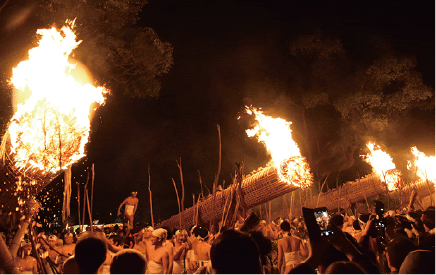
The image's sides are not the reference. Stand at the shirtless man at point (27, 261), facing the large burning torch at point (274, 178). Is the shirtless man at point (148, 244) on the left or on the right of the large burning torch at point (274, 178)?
right

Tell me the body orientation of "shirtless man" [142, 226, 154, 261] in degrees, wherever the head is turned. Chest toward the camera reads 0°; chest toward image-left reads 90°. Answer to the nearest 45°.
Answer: approximately 45°

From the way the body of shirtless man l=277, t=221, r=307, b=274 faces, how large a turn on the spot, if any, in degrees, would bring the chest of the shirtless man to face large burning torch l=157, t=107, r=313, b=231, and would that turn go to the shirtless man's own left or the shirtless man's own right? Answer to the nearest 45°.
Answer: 0° — they already face it

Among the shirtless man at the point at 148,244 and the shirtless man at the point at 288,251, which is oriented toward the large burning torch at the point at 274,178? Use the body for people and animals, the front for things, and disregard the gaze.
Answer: the shirtless man at the point at 288,251

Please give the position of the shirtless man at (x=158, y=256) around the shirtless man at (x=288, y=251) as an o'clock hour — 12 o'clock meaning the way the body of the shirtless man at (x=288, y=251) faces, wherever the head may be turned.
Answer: the shirtless man at (x=158, y=256) is roughly at 8 o'clock from the shirtless man at (x=288, y=251).

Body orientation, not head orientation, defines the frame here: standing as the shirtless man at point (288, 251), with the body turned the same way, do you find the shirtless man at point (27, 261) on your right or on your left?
on your left

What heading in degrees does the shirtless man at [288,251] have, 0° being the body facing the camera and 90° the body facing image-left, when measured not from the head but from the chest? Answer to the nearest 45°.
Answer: approximately 180°

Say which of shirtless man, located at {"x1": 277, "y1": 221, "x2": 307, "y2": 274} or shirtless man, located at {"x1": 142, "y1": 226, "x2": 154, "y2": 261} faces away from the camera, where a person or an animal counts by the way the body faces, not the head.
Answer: shirtless man, located at {"x1": 277, "y1": 221, "x2": 307, "y2": 274}
